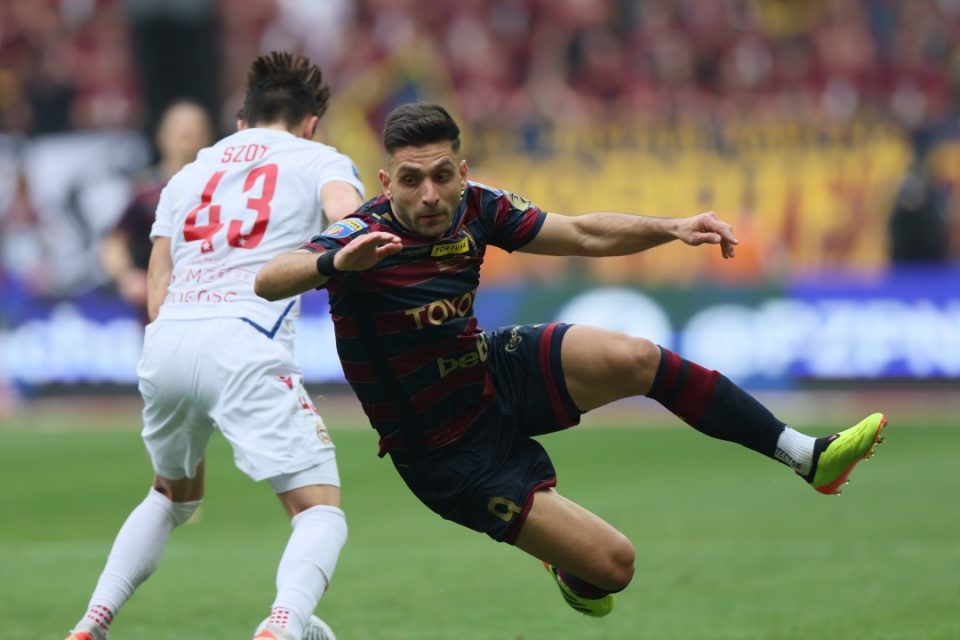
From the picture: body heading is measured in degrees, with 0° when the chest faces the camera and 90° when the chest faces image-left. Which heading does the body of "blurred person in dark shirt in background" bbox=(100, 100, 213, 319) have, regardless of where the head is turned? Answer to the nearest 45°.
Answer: approximately 0°

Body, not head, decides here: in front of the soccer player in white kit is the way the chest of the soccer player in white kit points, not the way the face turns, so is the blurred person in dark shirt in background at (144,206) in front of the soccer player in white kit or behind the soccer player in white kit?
in front

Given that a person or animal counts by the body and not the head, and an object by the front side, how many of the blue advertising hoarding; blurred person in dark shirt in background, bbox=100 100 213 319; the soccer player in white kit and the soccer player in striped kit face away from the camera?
1

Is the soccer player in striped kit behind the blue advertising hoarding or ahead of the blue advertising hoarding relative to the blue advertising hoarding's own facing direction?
ahead

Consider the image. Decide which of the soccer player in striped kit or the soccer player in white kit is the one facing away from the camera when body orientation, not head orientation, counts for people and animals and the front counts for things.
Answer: the soccer player in white kit

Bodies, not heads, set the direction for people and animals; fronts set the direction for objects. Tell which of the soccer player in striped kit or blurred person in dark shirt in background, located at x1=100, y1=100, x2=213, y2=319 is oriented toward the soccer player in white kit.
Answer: the blurred person in dark shirt in background

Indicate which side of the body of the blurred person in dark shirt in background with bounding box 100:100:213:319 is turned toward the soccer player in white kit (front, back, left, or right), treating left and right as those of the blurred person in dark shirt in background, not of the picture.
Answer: front

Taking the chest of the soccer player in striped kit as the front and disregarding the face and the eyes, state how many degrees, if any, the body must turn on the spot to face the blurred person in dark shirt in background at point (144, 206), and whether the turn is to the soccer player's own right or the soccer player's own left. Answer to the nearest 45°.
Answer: approximately 180°

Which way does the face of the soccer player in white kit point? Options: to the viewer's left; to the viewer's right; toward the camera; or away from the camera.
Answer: away from the camera

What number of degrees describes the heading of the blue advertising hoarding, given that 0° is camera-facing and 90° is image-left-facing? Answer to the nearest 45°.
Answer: approximately 0°

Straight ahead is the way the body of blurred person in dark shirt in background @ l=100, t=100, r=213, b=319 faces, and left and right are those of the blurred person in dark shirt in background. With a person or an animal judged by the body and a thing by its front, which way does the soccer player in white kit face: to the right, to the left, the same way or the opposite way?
the opposite way

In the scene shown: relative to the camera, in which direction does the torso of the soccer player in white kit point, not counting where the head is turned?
away from the camera
